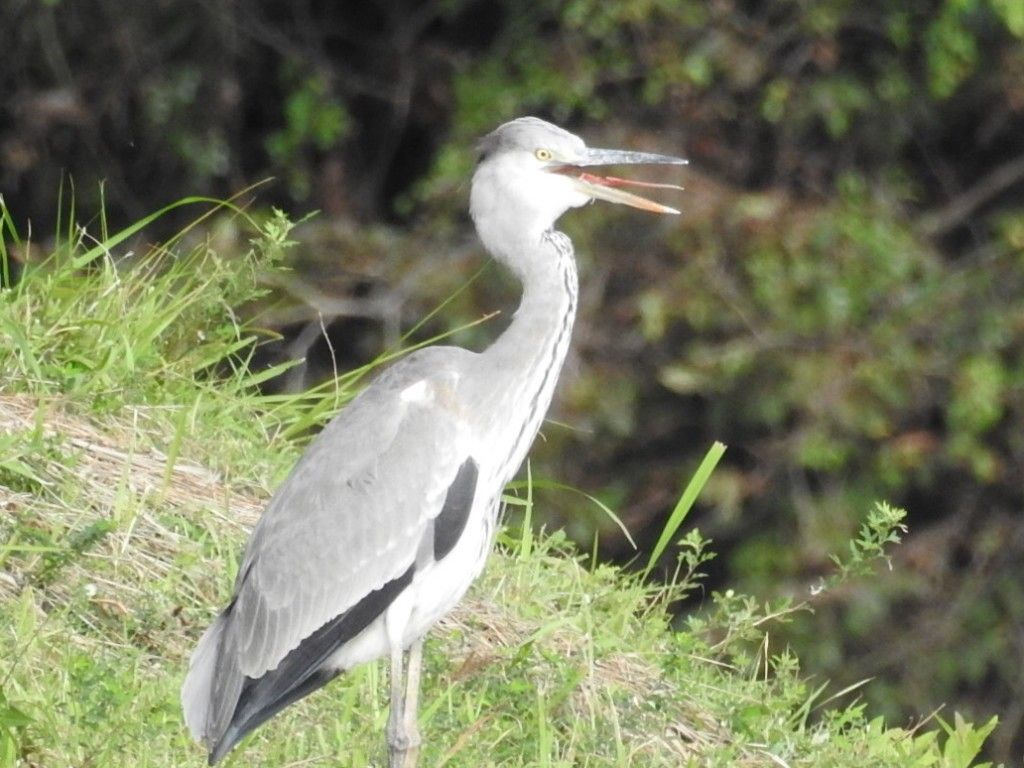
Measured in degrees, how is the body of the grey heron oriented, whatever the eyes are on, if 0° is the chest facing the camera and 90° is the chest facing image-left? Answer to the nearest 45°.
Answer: approximately 270°
